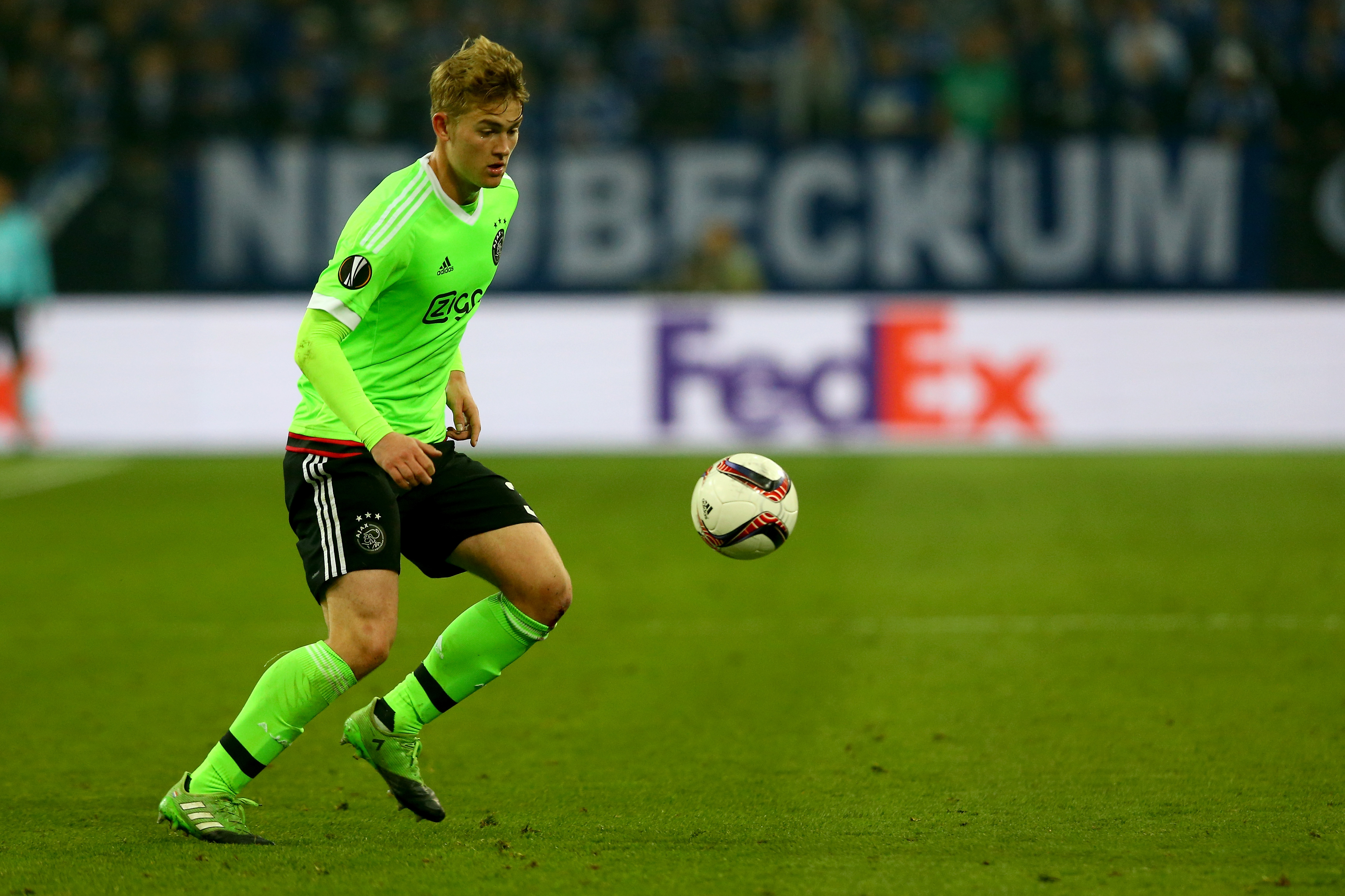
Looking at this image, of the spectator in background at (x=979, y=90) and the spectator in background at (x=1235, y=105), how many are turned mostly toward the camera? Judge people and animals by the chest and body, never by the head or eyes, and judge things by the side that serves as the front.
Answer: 2

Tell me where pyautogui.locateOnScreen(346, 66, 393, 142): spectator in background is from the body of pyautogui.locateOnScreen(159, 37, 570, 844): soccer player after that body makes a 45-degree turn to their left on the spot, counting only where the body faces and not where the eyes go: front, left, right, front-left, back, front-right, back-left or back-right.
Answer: left

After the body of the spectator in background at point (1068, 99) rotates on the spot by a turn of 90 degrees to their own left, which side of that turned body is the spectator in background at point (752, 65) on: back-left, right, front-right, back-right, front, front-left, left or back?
back

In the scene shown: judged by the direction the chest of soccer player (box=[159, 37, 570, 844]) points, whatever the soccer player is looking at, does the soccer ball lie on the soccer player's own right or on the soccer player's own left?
on the soccer player's own left

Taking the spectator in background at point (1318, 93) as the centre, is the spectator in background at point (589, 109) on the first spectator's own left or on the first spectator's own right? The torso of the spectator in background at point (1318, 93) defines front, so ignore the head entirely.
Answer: on the first spectator's own right

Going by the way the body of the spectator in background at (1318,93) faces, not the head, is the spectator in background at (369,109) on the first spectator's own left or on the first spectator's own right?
on the first spectator's own right

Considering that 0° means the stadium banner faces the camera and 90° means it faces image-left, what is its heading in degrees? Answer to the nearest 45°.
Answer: approximately 0°

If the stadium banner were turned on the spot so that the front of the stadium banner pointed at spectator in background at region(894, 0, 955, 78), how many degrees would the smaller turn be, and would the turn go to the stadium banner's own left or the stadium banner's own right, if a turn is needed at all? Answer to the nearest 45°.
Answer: approximately 135° to the stadium banner's own left

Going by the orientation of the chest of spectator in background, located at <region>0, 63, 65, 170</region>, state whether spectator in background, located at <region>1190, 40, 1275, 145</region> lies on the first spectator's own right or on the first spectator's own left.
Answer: on the first spectator's own left

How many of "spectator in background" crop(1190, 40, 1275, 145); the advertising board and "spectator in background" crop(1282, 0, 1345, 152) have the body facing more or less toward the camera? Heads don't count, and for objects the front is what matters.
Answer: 3
